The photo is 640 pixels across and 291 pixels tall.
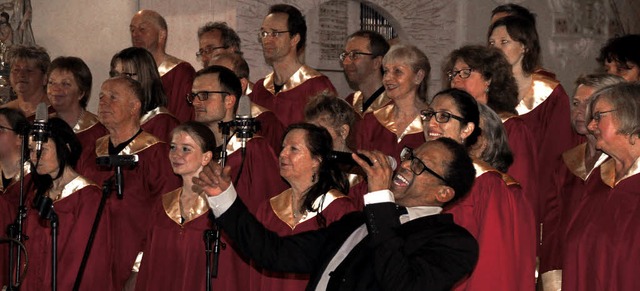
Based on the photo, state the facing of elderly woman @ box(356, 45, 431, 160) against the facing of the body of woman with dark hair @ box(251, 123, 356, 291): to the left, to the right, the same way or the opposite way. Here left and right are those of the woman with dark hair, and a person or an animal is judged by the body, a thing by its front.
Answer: the same way

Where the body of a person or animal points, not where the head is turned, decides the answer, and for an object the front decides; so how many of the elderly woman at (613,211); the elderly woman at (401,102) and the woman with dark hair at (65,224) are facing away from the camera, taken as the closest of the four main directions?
0

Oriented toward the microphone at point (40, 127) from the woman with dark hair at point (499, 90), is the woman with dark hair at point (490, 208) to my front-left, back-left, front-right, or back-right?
front-left

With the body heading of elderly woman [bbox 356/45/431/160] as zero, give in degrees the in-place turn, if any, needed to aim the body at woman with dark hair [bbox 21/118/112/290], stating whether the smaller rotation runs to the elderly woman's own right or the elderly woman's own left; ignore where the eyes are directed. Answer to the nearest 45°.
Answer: approximately 45° to the elderly woman's own right

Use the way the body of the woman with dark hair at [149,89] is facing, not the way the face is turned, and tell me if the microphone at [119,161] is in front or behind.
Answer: in front

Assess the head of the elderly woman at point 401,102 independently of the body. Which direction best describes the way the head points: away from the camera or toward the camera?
toward the camera

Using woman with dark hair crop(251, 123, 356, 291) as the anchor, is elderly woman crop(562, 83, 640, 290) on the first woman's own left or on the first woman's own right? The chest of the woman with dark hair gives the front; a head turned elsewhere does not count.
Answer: on the first woman's own left

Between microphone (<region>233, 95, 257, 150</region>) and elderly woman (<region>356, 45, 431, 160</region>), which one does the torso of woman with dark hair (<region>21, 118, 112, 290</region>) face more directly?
the microphone

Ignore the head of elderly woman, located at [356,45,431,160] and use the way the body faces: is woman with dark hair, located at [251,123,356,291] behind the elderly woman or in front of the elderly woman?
in front

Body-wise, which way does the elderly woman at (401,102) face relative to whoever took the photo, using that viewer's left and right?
facing the viewer and to the left of the viewer

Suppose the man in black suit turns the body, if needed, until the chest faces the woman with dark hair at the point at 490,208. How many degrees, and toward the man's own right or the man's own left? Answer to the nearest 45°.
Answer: approximately 180°

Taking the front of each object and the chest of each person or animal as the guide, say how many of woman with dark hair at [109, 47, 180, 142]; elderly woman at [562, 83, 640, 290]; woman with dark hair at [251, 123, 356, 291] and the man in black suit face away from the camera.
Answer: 0

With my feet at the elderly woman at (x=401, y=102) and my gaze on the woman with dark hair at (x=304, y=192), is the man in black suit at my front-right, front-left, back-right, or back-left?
front-left
